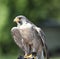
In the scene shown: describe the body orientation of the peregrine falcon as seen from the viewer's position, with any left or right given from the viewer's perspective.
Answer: facing the viewer and to the left of the viewer
